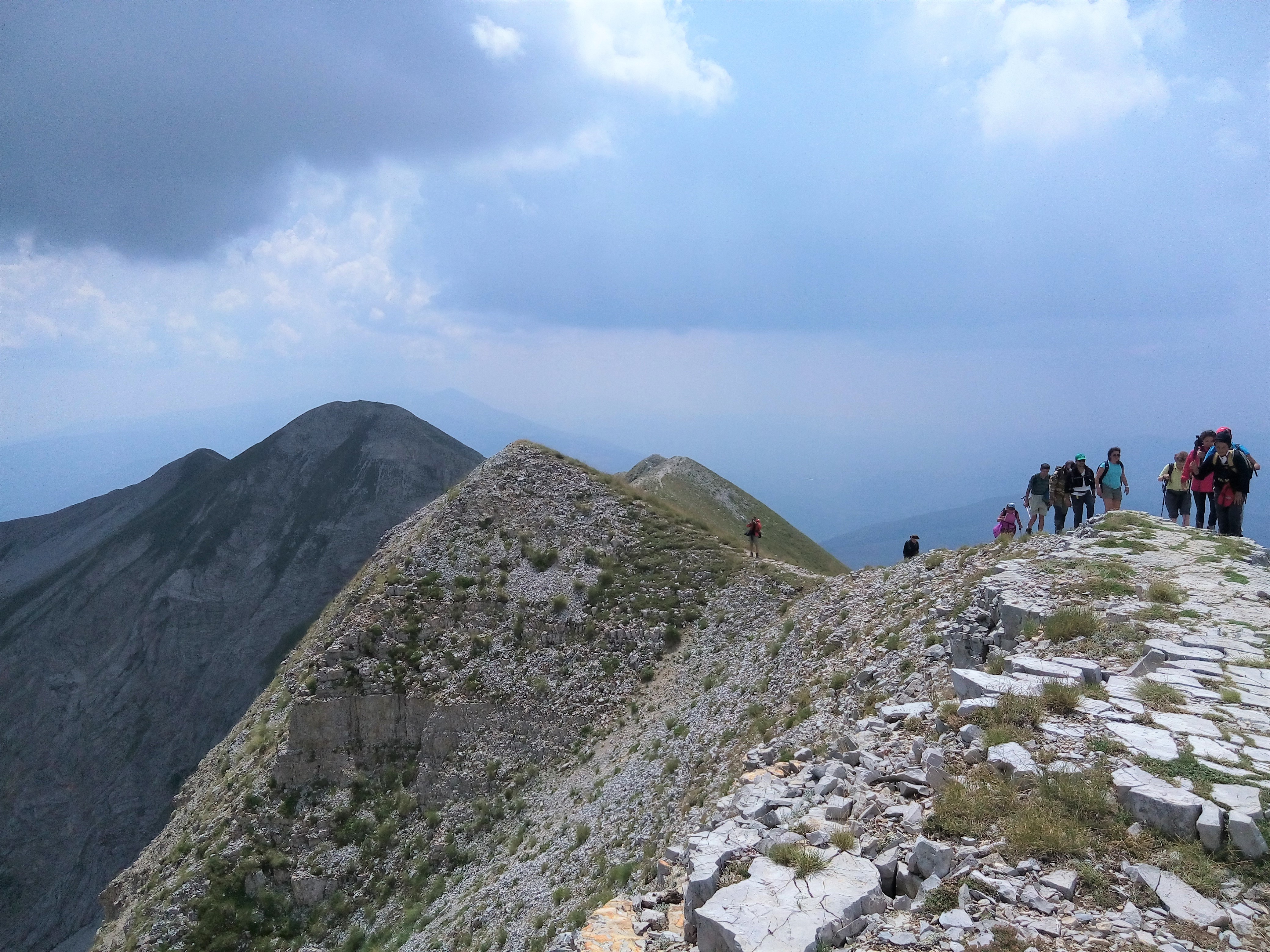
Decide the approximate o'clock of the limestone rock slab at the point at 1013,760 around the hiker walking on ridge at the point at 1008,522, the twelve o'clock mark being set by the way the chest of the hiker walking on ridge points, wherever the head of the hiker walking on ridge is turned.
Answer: The limestone rock slab is roughly at 12 o'clock from the hiker walking on ridge.

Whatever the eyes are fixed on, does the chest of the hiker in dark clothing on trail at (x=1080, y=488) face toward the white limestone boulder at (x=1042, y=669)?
yes

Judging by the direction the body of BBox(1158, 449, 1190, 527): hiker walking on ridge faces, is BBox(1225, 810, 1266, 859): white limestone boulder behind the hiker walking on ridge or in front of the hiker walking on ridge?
in front

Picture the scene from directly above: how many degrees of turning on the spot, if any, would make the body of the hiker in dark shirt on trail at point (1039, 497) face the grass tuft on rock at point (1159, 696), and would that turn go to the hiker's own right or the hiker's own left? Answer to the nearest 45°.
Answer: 0° — they already face it

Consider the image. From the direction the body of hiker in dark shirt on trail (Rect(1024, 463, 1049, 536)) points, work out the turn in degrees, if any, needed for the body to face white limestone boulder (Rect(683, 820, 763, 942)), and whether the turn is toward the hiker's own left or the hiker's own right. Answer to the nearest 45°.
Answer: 0° — they already face it

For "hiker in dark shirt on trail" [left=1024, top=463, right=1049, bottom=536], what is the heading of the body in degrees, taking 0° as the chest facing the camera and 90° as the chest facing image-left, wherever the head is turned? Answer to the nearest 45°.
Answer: approximately 0°
